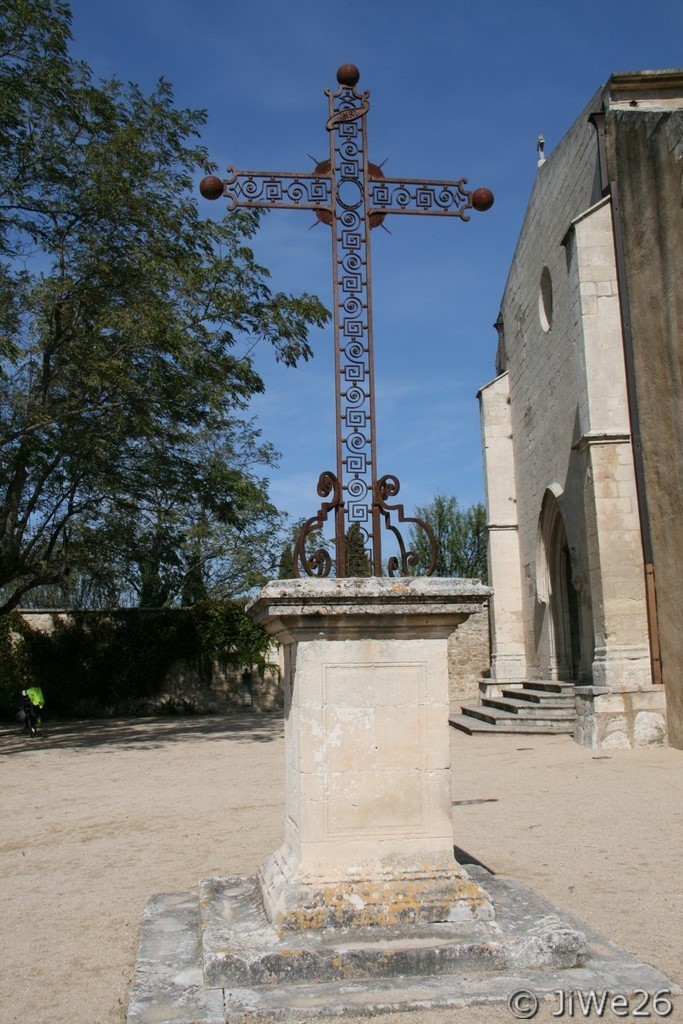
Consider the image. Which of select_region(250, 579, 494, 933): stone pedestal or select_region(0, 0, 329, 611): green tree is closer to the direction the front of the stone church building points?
the green tree

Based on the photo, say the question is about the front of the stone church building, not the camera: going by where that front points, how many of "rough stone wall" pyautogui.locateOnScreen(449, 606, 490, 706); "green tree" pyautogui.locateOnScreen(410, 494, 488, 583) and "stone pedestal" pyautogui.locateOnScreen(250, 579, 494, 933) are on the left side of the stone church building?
1

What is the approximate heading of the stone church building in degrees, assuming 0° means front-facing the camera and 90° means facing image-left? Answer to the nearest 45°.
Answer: approximately 90°

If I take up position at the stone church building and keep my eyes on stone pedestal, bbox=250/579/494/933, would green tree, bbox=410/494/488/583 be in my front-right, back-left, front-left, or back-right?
back-right

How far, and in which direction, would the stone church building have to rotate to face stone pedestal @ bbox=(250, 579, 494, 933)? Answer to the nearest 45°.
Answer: approximately 90° to its left

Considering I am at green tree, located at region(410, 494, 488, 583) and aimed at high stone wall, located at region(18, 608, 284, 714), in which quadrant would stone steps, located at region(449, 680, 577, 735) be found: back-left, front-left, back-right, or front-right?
front-left

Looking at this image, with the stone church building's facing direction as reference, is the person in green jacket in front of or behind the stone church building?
in front

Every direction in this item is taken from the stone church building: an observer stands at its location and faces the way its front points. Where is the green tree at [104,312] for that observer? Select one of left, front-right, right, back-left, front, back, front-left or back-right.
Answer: front

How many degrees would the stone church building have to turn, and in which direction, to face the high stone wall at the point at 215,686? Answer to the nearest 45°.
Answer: approximately 45° to its right

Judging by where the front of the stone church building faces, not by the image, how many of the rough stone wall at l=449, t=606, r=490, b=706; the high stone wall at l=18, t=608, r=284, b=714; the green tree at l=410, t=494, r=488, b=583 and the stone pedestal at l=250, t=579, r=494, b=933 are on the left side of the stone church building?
1

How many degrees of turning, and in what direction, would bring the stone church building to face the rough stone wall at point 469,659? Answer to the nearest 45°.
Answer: approximately 90° to its right
